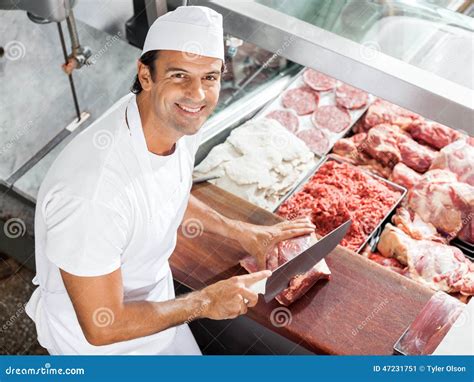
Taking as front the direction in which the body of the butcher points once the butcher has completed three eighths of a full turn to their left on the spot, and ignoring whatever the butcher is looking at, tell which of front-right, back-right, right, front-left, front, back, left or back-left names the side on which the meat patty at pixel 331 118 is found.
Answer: front-right

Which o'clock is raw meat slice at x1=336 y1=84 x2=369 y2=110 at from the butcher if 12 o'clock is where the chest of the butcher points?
The raw meat slice is roughly at 9 o'clock from the butcher.

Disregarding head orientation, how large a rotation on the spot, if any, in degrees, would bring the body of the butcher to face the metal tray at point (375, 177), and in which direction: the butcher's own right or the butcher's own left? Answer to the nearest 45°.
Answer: approximately 90° to the butcher's own left

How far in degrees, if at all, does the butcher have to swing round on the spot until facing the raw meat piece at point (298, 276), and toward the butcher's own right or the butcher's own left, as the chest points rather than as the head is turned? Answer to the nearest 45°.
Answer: approximately 45° to the butcher's own left

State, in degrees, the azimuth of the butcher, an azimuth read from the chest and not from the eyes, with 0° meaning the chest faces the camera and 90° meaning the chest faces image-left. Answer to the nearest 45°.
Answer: approximately 315°

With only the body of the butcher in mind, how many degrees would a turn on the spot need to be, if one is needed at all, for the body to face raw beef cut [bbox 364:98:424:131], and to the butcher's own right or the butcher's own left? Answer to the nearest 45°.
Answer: approximately 90° to the butcher's own left

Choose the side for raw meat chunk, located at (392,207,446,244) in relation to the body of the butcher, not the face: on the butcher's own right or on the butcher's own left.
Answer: on the butcher's own left

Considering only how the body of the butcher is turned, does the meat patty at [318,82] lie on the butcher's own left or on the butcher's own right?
on the butcher's own left

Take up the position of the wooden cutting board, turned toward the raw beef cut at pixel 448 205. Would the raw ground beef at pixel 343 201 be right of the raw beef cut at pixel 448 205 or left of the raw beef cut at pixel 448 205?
left

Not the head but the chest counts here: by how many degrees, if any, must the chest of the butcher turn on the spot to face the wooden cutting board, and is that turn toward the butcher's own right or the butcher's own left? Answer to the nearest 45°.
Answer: approximately 45° to the butcher's own left

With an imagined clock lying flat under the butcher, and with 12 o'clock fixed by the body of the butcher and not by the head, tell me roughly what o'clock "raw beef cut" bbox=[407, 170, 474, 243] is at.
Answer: The raw beef cut is roughly at 10 o'clock from the butcher.
